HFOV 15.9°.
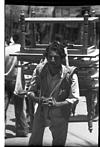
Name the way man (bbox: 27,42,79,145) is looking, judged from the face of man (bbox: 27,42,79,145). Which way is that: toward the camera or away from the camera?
toward the camera

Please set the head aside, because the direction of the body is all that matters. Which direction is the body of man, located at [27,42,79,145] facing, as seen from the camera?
toward the camera
